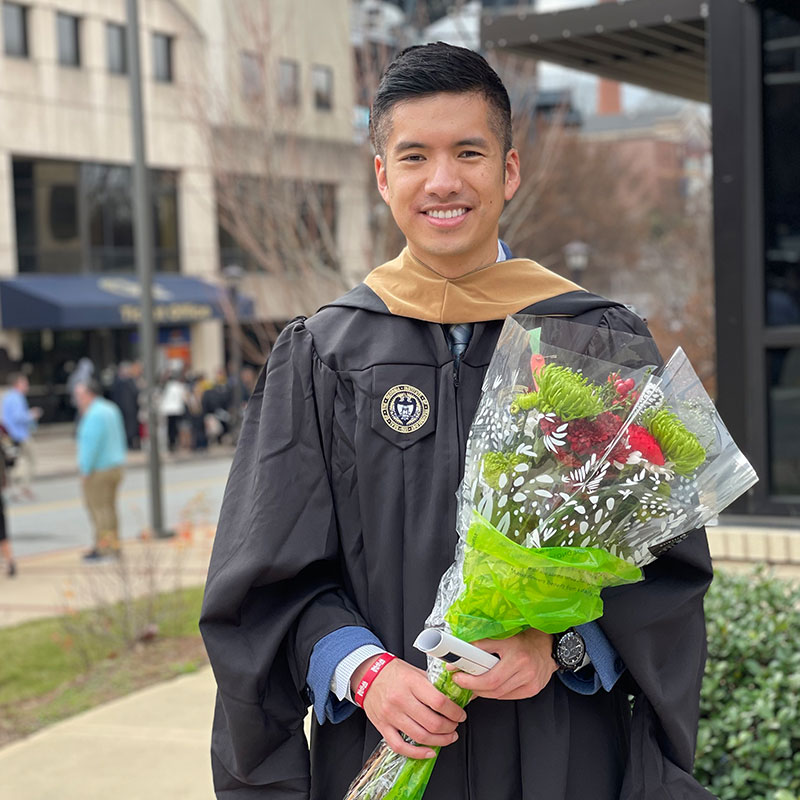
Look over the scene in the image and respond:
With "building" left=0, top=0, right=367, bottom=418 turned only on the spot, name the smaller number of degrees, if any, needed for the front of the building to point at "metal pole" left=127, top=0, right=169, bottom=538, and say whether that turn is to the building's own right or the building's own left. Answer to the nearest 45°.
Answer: approximately 45° to the building's own right

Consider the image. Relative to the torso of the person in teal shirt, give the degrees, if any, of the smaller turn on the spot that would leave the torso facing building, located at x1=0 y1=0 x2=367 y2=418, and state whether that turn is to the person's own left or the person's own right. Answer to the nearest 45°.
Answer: approximately 90° to the person's own right

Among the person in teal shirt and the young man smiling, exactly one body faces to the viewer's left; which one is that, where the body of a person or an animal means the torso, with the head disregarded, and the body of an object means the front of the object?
the person in teal shirt

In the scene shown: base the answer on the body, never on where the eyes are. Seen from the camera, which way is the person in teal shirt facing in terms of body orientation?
to the viewer's left

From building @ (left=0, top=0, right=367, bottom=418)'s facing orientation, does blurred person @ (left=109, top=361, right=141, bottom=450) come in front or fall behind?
in front

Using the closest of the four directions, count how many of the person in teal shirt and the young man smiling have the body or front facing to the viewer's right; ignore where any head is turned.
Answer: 0

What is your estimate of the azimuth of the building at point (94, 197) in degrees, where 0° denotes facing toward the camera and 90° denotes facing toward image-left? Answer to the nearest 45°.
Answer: approximately 315°

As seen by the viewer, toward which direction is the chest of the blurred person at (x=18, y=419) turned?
to the viewer's right

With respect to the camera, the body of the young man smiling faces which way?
toward the camera

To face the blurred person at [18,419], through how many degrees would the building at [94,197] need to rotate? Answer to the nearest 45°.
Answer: approximately 45° to its right

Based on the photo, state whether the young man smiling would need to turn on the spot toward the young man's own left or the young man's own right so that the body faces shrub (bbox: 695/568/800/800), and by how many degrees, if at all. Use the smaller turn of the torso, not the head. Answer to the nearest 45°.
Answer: approximately 135° to the young man's own left

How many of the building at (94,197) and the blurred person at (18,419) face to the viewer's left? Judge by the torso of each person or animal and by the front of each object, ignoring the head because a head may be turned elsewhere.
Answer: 0

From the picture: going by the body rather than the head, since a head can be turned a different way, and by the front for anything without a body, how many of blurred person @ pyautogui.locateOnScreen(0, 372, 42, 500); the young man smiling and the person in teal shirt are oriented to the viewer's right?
1
